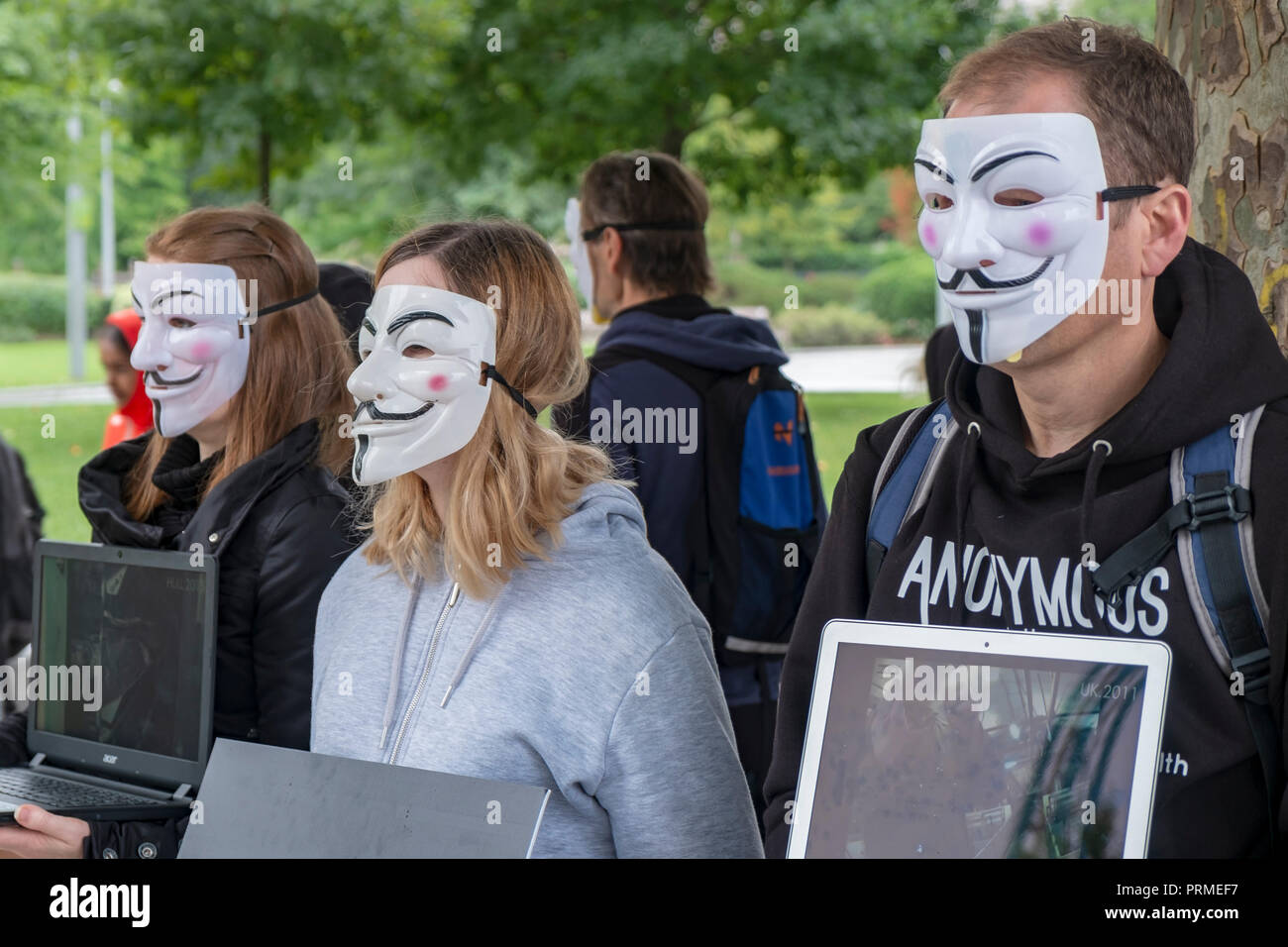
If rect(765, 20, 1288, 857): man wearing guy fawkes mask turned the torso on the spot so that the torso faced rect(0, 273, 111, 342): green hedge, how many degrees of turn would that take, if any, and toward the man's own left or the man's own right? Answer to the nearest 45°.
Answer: approximately 90° to the man's own right

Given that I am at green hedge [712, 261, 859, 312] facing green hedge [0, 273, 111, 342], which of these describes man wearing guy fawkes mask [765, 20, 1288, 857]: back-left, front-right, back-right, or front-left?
front-left

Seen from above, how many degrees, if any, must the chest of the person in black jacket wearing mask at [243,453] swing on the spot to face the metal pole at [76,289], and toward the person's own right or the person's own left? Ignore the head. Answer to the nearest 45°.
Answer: approximately 135° to the person's own right

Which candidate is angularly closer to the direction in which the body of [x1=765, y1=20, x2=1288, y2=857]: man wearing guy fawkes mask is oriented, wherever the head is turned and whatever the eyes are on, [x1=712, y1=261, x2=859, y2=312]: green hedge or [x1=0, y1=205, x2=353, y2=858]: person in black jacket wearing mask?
the person in black jacket wearing mask

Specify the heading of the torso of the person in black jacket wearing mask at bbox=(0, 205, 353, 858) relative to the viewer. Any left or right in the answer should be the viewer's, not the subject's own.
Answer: facing the viewer and to the left of the viewer

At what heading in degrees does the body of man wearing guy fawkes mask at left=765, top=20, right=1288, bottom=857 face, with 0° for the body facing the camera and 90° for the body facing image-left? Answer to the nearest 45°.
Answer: approximately 45°

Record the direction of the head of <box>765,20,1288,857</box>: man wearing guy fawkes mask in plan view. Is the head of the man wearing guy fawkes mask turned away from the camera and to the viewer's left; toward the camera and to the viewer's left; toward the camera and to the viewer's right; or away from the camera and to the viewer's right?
toward the camera and to the viewer's left

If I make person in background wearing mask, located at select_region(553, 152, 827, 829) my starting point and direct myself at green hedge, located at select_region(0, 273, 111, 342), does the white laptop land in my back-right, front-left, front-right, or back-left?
back-left

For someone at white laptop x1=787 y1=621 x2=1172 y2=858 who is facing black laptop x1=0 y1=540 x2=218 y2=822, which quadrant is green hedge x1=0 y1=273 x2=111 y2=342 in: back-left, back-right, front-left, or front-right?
front-right

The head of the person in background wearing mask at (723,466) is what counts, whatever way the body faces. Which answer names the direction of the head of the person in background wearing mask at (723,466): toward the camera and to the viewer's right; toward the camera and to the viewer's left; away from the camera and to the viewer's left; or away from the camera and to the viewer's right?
away from the camera and to the viewer's left

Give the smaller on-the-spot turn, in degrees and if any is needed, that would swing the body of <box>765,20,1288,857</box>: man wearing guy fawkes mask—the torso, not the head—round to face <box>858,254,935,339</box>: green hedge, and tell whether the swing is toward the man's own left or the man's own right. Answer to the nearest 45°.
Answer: approximately 135° to the man's own right
